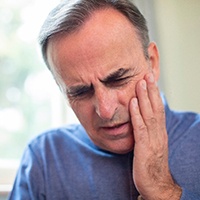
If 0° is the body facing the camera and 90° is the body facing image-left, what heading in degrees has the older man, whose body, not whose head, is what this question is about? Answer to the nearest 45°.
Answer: approximately 0°

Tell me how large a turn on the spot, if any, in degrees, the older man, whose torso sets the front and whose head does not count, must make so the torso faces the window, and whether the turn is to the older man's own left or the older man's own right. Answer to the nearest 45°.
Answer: approximately 135° to the older man's own right
